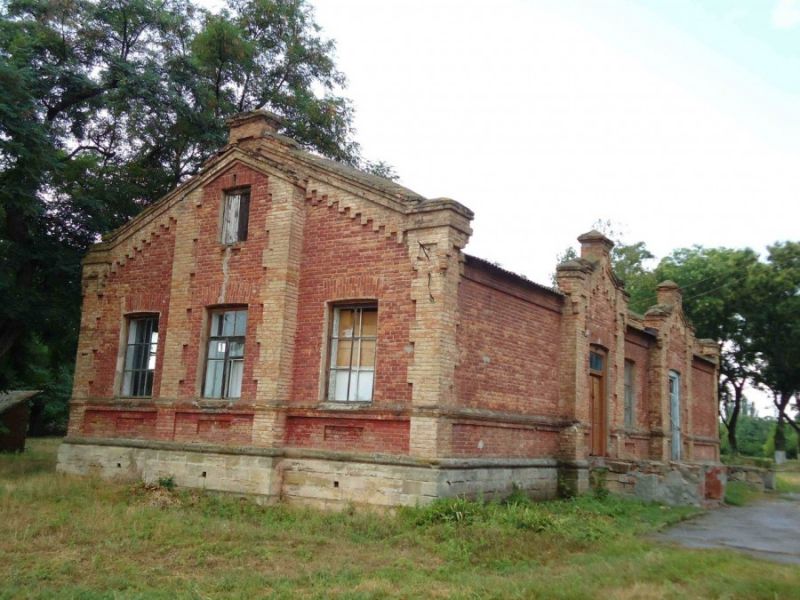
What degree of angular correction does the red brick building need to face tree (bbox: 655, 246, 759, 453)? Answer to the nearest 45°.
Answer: approximately 90° to its left

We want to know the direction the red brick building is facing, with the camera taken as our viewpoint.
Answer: facing the viewer and to the right of the viewer

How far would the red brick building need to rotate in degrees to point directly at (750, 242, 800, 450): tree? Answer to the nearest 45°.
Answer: approximately 90° to its left

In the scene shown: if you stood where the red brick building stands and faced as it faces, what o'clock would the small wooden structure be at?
The small wooden structure is roughly at 6 o'clock from the red brick building.
